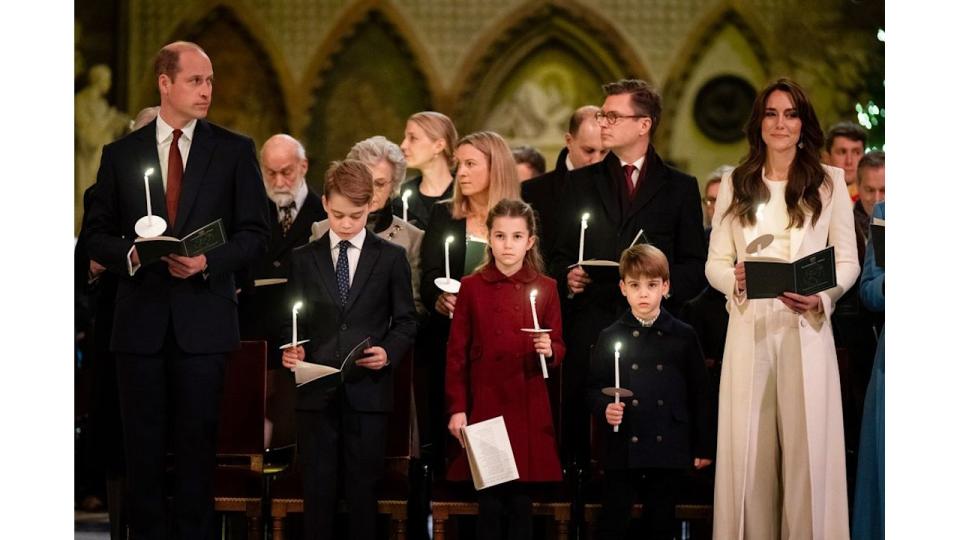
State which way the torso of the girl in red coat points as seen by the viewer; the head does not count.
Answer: toward the camera

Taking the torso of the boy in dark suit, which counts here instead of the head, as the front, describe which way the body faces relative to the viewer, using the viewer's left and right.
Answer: facing the viewer

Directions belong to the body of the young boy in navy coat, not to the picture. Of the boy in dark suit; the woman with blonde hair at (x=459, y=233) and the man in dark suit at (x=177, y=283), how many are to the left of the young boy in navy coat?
0

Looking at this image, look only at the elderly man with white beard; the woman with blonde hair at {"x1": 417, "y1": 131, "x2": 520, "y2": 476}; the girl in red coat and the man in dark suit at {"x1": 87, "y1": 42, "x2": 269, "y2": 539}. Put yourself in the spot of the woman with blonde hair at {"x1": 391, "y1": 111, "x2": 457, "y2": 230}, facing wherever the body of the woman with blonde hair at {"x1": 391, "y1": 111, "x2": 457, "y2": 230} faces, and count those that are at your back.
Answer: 0

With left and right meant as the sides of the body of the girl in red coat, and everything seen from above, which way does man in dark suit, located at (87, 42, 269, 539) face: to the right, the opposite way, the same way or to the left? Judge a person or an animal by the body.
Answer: the same way

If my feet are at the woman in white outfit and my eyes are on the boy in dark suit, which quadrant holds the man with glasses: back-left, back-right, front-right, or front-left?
front-right

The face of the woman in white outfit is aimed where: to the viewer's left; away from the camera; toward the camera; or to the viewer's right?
toward the camera

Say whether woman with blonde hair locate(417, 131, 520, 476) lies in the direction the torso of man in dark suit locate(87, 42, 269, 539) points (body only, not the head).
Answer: no

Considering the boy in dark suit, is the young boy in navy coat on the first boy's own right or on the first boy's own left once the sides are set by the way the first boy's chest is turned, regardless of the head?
on the first boy's own left

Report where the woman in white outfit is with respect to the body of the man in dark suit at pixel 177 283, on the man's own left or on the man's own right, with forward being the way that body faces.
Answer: on the man's own left

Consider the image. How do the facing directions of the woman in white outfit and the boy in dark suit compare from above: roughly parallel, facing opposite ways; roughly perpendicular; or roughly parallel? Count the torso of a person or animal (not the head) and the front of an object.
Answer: roughly parallel

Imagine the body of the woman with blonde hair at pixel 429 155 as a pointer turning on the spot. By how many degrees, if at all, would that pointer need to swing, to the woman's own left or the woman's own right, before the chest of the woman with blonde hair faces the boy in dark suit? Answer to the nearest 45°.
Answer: approximately 45° to the woman's own left

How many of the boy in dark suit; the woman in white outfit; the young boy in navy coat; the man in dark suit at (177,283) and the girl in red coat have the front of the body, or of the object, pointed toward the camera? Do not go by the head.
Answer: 5

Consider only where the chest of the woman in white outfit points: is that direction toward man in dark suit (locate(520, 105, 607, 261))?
no
